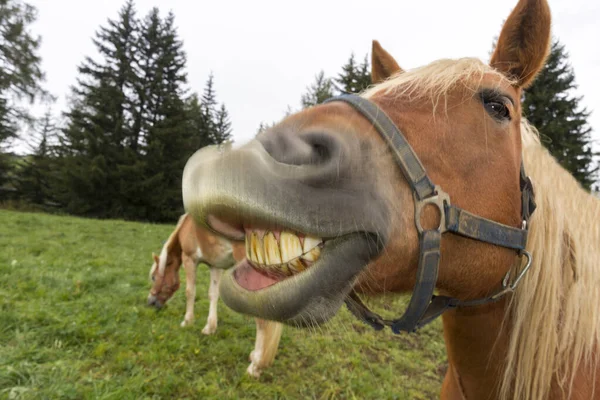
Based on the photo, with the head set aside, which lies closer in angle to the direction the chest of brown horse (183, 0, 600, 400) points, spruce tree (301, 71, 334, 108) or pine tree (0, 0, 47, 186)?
the pine tree

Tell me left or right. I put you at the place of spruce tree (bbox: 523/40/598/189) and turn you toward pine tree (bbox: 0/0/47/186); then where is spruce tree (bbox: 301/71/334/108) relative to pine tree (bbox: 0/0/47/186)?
right

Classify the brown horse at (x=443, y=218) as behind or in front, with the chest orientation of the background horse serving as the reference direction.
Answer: behind

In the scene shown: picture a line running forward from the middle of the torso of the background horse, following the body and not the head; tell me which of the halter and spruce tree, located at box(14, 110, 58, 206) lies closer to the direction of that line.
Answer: the spruce tree

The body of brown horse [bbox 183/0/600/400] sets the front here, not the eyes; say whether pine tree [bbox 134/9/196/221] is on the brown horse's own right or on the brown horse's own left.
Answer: on the brown horse's own right

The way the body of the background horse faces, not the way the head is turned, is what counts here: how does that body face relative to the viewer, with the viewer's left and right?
facing away from the viewer and to the left of the viewer

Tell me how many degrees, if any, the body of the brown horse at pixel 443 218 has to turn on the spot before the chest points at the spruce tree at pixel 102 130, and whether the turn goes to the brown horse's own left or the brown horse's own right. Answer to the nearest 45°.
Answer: approximately 90° to the brown horse's own right

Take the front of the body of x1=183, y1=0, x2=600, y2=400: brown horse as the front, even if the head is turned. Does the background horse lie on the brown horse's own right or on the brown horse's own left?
on the brown horse's own right

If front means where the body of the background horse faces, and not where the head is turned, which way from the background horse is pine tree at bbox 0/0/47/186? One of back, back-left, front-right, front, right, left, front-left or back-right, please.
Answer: front

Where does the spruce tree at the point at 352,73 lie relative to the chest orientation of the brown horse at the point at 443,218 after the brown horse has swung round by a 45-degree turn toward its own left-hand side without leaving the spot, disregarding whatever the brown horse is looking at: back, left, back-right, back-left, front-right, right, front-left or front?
back

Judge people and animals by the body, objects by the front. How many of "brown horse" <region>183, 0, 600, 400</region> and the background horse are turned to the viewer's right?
0

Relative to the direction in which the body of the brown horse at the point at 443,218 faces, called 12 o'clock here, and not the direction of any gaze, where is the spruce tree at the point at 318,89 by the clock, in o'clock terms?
The spruce tree is roughly at 4 o'clock from the brown horse.

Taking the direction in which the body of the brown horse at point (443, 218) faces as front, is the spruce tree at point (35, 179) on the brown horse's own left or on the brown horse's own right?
on the brown horse's own right

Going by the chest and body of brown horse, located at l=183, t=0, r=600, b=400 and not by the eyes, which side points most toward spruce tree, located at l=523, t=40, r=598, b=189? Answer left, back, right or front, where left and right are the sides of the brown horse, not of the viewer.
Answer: back
